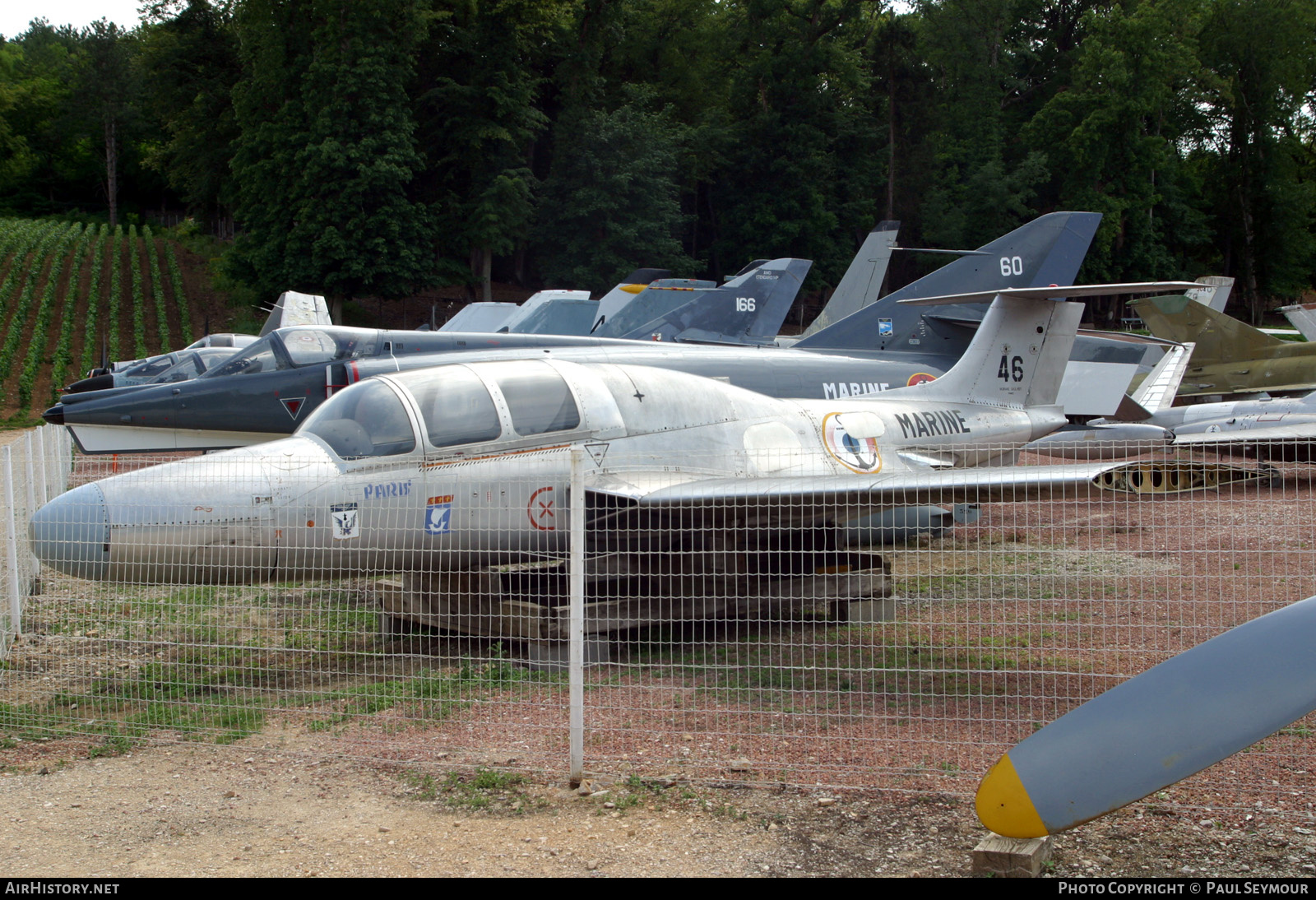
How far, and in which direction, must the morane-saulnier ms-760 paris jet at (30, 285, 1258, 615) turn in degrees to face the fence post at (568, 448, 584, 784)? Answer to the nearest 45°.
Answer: approximately 45° to its left

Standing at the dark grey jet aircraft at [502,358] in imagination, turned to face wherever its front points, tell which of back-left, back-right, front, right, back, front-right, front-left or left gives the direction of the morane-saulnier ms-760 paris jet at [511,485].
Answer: left

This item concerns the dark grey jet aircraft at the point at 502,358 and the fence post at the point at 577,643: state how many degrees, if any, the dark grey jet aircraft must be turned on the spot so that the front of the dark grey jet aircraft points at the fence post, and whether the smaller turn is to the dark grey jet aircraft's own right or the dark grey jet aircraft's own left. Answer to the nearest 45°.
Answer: approximately 90° to the dark grey jet aircraft's own left

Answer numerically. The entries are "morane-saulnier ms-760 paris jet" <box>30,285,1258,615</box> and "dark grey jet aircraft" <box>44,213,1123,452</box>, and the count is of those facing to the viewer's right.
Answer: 0

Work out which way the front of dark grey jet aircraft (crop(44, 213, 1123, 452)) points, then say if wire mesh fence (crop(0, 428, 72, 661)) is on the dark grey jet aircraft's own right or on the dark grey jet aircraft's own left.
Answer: on the dark grey jet aircraft's own left

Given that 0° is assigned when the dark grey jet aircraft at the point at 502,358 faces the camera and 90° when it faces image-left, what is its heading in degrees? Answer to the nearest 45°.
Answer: approximately 90°

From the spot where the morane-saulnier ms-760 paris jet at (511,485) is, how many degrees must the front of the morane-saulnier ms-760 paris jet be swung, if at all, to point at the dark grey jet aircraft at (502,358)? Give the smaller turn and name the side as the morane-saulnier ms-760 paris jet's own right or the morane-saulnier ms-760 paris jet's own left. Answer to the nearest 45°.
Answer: approximately 135° to the morane-saulnier ms-760 paris jet's own right

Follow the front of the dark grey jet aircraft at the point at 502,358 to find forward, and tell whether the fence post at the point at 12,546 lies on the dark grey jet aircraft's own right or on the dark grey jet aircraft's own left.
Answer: on the dark grey jet aircraft's own left

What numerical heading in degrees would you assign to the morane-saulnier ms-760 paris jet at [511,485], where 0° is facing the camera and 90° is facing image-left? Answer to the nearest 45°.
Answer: approximately 45°

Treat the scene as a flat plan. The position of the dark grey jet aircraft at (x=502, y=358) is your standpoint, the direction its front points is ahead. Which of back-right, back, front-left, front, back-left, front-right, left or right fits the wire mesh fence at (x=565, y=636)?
left
